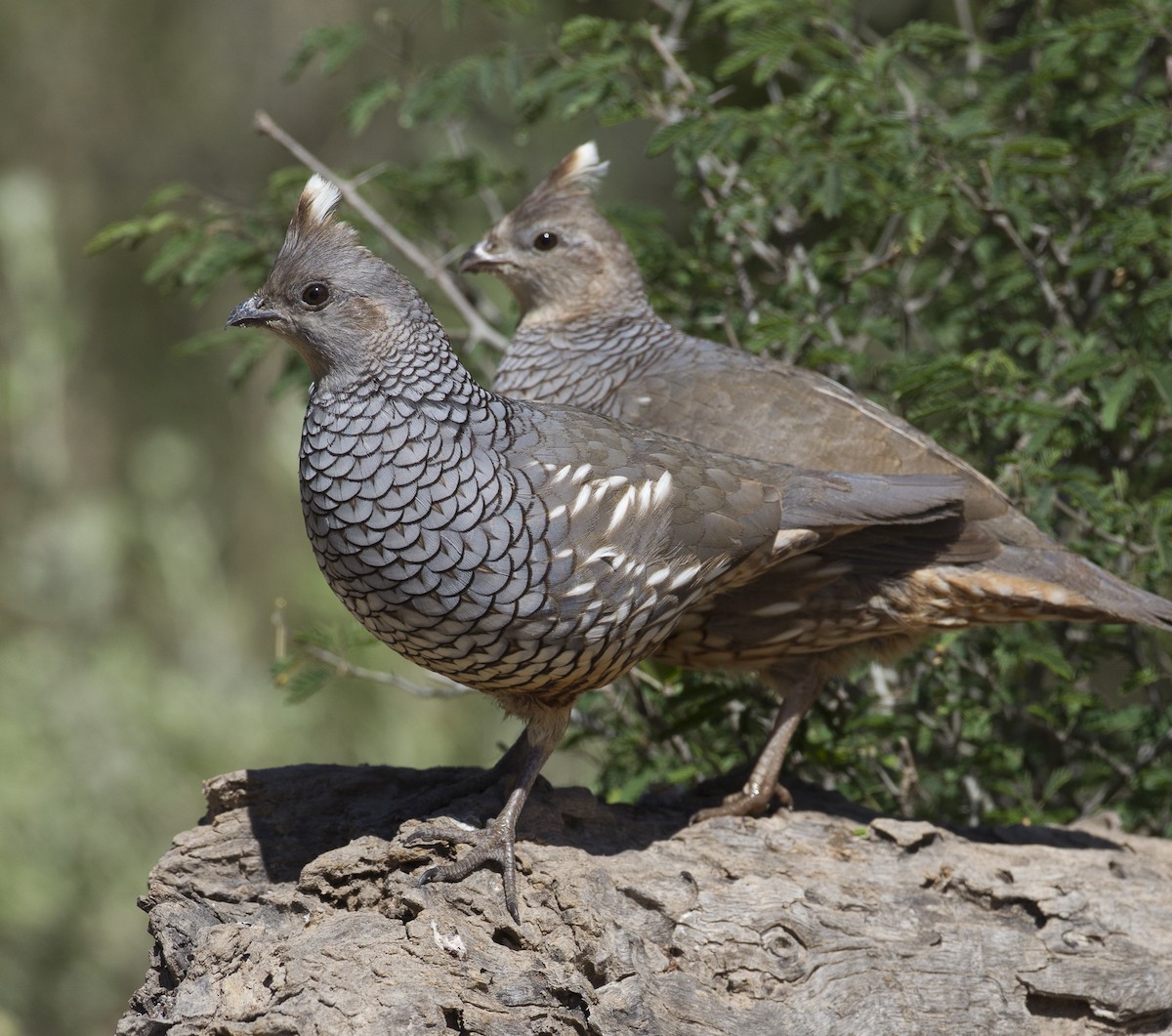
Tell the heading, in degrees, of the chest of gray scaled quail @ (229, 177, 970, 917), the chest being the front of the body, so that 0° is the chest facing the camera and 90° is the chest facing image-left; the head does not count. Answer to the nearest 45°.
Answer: approximately 90°

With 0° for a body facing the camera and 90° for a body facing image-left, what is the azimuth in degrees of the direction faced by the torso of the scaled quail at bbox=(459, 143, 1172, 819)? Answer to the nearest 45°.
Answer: approximately 90°

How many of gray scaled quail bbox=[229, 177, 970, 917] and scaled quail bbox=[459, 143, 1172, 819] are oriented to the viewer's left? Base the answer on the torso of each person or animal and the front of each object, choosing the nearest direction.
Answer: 2

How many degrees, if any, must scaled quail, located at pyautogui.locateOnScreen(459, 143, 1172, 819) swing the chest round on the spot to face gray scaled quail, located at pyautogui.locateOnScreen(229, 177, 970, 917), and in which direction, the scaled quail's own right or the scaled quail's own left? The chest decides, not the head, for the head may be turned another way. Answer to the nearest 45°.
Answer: approximately 45° to the scaled quail's own left

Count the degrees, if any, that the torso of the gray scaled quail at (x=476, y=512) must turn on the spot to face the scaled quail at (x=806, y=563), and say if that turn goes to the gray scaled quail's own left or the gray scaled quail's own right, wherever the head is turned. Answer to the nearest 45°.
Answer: approximately 135° to the gray scaled quail's own right

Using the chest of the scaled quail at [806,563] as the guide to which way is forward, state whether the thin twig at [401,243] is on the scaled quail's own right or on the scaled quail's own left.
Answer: on the scaled quail's own right

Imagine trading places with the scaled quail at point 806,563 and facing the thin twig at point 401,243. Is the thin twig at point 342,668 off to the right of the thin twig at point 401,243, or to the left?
left
